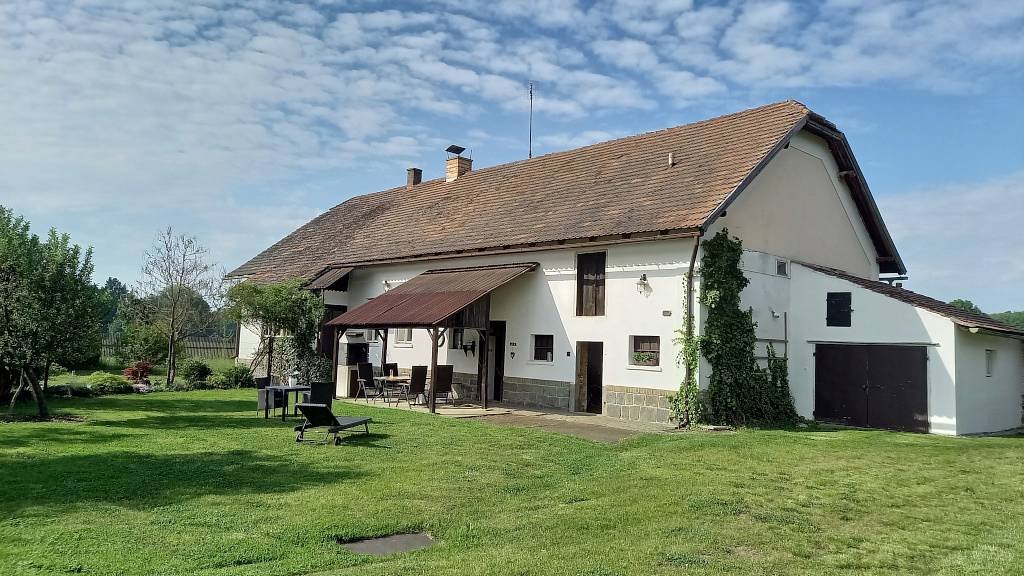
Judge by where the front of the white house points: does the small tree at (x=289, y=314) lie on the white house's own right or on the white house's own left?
on the white house's own right

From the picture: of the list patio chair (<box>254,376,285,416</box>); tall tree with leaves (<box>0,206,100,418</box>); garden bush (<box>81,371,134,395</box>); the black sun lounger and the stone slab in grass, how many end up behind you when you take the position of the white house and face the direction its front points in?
0

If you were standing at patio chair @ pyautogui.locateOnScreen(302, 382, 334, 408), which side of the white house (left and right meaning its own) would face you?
front

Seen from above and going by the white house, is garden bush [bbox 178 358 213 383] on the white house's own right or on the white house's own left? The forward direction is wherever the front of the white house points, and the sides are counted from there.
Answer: on the white house's own right

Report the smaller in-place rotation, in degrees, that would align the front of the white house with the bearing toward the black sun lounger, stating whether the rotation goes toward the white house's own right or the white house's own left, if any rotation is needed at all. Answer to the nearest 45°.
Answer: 0° — it already faces it

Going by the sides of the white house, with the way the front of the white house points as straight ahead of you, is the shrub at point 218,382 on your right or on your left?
on your right

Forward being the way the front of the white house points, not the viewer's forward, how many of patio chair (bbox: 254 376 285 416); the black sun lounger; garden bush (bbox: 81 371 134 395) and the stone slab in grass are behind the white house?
0

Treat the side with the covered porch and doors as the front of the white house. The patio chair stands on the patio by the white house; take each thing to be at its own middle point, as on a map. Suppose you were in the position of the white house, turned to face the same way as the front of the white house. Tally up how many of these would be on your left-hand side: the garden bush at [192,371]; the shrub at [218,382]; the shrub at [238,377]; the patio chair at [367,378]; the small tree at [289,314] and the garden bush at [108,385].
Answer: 0

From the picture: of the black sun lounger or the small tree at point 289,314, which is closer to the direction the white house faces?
the black sun lounger

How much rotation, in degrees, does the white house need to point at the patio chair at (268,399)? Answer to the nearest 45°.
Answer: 0° — it already faces it

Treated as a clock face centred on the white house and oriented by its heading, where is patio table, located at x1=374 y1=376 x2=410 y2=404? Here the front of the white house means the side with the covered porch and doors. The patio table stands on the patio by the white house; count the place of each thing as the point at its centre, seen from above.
The patio table is roughly at 2 o'clock from the white house.

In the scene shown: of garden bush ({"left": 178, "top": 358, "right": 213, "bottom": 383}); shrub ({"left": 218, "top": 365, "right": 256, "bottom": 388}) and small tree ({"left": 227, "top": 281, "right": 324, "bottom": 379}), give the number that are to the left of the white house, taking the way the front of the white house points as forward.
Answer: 0

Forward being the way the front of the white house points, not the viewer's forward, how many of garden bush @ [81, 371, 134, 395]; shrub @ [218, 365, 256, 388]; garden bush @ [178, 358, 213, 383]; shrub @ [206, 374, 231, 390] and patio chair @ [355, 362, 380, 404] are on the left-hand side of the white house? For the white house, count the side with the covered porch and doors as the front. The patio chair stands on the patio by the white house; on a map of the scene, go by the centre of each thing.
0

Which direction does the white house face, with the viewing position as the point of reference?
facing the viewer and to the left of the viewer

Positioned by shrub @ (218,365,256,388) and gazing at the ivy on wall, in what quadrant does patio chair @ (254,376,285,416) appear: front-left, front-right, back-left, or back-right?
front-right
